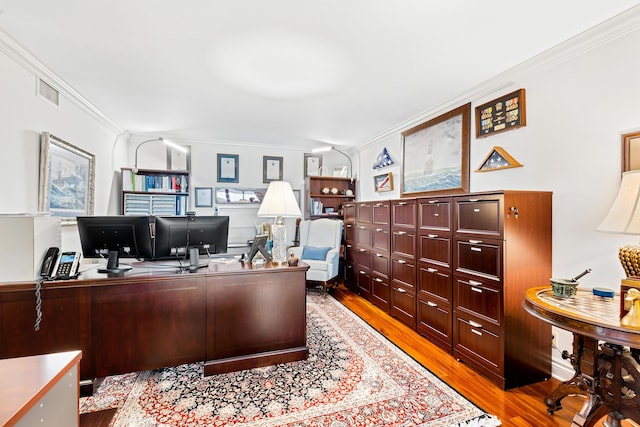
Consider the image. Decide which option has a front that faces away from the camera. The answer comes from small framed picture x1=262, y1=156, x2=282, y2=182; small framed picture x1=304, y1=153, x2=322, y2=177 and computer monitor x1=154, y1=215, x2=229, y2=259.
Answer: the computer monitor

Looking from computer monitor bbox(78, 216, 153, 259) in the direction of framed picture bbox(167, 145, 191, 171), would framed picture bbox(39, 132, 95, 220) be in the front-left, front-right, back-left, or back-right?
front-left

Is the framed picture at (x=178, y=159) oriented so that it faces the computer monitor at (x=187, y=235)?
yes

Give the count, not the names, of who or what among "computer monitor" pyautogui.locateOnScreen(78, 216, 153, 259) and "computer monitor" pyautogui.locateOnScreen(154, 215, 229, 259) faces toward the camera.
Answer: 0

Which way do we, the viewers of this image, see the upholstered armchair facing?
facing the viewer and to the left of the viewer

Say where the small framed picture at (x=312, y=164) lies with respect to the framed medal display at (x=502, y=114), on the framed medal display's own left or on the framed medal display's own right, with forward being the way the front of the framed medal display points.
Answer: on the framed medal display's own right

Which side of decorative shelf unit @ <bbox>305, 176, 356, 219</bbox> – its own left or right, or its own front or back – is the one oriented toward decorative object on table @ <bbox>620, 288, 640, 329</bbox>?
front

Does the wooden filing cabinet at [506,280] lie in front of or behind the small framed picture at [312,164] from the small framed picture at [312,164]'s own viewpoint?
in front

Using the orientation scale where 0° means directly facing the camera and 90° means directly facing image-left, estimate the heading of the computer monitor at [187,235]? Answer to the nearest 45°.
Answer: approximately 180°

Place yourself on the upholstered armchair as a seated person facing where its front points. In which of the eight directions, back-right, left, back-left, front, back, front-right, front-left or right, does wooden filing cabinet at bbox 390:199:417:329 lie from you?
left

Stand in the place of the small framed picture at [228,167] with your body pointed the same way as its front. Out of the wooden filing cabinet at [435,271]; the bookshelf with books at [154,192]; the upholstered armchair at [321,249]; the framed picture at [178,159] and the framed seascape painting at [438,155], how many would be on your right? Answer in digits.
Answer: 2

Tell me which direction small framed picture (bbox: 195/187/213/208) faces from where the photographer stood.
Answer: facing the viewer

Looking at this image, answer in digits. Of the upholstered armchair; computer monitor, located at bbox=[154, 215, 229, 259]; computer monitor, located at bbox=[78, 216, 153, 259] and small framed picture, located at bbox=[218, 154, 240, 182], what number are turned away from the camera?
2

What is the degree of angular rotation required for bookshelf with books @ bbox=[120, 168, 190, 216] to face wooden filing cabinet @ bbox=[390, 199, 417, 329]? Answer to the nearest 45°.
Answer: approximately 45° to its left

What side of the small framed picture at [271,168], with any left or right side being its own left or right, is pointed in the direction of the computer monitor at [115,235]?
front

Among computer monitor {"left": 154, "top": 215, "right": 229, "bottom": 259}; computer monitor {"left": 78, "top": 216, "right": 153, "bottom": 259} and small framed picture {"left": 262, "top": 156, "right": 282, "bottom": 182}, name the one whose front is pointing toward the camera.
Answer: the small framed picture

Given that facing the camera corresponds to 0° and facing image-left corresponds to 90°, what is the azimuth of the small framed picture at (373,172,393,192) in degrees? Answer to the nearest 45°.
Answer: approximately 45°

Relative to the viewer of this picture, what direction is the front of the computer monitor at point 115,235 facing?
facing away from the viewer

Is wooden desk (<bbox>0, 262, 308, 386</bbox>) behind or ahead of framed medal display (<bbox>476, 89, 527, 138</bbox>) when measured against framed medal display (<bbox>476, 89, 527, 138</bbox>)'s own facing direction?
ahead

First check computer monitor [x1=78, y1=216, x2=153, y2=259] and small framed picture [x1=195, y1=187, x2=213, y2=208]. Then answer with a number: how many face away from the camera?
1
